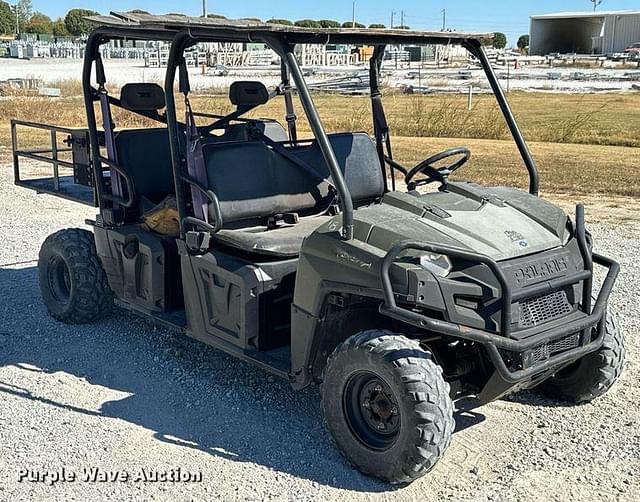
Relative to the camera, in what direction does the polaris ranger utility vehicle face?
facing the viewer and to the right of the viewer
